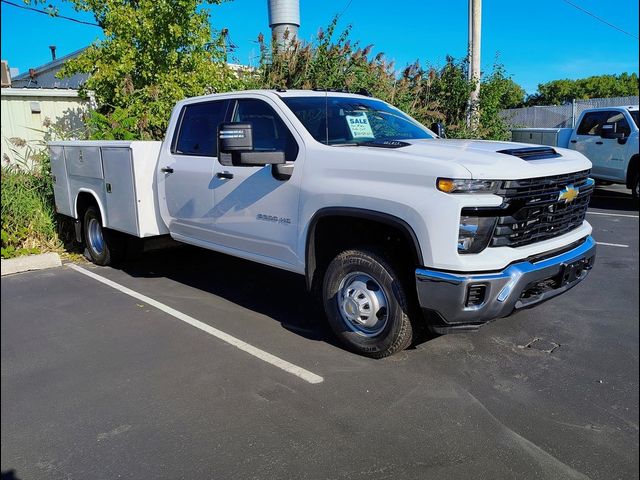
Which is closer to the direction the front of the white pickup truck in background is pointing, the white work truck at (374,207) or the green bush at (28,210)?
the white work truck

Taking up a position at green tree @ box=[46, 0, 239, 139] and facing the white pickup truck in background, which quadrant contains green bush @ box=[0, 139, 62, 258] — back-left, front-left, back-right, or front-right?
back-right

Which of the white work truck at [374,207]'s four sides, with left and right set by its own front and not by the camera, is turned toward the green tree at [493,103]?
left

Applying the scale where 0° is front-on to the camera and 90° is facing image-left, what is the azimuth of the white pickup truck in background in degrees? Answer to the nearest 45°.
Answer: approximately 315°

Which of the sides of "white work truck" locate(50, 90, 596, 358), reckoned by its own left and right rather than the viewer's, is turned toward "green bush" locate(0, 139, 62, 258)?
back

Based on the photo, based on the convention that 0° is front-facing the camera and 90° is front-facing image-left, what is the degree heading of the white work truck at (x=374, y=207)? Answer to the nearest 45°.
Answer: approximately 315°

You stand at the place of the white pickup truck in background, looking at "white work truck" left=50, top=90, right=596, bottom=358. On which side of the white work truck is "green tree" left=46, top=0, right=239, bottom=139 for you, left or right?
right

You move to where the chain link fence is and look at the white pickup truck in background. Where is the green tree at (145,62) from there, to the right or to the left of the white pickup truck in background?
right

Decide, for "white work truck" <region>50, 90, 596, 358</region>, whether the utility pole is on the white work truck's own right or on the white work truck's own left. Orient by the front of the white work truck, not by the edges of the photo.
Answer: on the white work truck's own left

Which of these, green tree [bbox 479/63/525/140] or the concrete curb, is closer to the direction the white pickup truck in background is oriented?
the concrete curb
